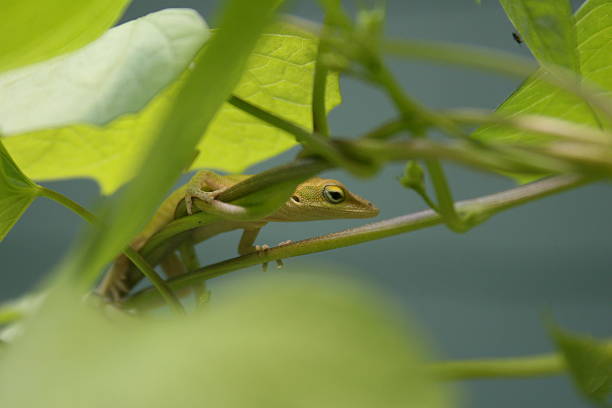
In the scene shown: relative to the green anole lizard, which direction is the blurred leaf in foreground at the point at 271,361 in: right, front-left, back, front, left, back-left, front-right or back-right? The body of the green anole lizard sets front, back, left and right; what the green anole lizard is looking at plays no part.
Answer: right

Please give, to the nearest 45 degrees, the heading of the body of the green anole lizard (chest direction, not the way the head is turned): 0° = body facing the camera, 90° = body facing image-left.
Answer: approximately 270°
